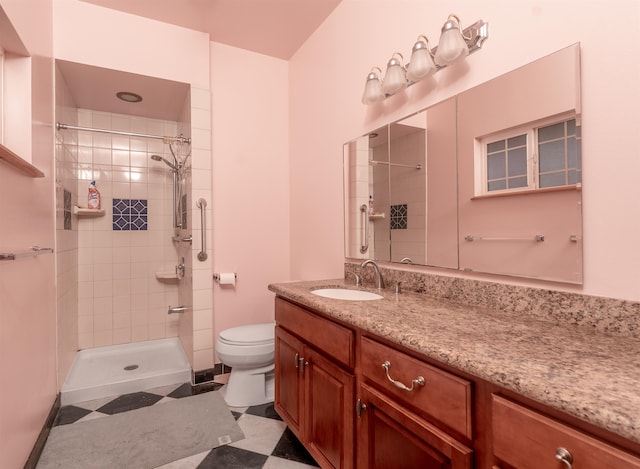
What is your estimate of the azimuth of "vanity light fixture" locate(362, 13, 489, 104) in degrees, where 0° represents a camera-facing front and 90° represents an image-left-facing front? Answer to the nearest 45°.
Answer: approximately 45°

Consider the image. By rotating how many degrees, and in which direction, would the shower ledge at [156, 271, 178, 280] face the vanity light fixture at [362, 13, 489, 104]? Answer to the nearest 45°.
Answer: approximately 45° to its left

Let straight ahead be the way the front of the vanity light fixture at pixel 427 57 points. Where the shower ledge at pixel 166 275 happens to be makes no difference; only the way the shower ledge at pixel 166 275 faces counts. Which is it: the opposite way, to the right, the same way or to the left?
to the left

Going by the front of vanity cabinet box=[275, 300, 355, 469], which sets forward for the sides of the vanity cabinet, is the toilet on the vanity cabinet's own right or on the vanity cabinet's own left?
on the vanity cabinet's own right

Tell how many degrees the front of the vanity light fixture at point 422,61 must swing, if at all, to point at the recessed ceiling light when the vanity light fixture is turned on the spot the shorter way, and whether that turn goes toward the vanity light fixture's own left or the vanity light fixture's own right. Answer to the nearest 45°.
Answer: approximately 45° to the vanity light fixture's own right
